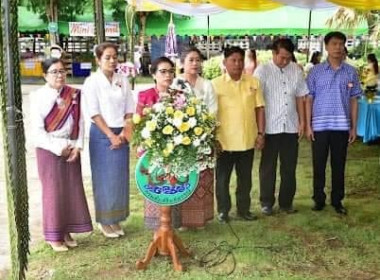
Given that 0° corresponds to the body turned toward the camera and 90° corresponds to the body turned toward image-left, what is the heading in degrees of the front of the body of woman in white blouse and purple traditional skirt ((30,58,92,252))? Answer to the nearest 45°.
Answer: approximately 315°

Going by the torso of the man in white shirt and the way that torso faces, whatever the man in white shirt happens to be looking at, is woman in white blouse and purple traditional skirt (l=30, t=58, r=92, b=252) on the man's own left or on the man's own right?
on the man's own right

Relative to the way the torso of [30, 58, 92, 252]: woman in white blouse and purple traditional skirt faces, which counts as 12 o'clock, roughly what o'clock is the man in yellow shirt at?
The man in yellow shirt is roughly at 10 o'clock from the woman in white blouse and purple traditional skirt.

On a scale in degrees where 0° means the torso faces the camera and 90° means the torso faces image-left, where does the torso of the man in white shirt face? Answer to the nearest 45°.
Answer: approximately 0°

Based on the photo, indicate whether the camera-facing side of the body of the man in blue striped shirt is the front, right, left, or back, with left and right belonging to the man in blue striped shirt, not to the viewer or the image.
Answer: front

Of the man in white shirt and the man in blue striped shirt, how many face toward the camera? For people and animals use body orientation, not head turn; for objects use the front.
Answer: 2

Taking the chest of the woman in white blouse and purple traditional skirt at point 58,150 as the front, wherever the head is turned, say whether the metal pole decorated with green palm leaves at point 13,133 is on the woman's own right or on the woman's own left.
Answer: on the woman's own right

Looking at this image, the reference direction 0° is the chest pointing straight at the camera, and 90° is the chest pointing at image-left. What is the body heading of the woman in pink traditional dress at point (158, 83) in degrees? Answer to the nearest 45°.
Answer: approximately 315°

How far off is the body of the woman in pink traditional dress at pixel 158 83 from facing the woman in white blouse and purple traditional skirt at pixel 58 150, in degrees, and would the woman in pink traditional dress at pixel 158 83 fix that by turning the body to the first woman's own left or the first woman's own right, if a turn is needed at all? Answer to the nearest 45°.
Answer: approximately 135° to the first woman's own right

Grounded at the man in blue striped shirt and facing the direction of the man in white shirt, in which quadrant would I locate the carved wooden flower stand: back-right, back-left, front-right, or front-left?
front-left

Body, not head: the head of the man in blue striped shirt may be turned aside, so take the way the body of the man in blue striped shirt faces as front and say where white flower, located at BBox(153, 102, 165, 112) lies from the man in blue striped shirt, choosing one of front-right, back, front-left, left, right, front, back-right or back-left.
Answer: front-right

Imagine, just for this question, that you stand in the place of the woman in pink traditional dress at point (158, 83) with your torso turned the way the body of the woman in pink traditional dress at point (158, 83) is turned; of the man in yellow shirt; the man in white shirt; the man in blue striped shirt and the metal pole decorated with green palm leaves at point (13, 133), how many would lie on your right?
1

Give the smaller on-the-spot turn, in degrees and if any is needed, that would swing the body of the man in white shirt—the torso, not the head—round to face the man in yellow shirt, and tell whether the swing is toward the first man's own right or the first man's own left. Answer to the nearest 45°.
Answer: approximately 45° to the first man's own right
